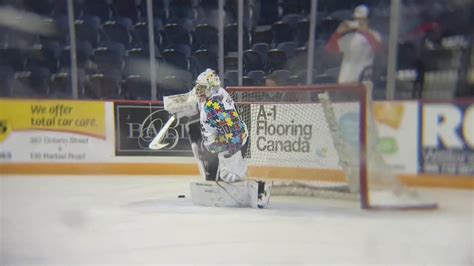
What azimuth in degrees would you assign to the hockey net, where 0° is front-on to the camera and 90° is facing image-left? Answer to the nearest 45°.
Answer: approximately 45°

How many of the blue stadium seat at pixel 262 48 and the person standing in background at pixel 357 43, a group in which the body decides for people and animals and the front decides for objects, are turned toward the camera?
2

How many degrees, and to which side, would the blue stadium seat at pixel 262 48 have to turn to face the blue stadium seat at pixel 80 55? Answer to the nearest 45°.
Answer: approximately 90° to its right
